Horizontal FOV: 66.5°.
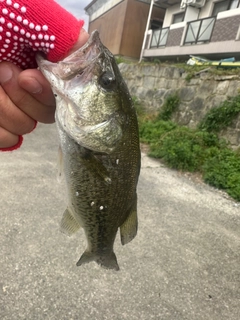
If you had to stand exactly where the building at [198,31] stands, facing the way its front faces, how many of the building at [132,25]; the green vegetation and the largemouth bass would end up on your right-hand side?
1

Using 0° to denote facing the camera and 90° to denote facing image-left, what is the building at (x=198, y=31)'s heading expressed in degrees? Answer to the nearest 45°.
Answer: approximately 45°

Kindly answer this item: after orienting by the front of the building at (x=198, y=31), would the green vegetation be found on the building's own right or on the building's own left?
on the building's own left

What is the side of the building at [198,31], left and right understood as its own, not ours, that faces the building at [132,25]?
right

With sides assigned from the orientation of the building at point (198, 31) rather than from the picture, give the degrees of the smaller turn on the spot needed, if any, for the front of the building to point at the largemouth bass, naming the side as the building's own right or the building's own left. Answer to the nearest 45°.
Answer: approximately 45° to the building's own left

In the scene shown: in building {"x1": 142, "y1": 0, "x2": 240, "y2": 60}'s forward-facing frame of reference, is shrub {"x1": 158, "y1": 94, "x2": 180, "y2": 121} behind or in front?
in front
